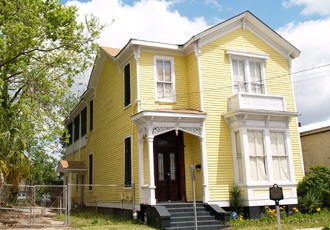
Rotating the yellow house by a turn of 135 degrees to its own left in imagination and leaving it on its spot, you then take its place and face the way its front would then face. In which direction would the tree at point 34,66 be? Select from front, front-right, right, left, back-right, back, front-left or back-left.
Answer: left

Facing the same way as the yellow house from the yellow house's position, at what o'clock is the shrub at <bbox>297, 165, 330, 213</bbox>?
The shrub is roughly at 10 o'clock from the yellow house.

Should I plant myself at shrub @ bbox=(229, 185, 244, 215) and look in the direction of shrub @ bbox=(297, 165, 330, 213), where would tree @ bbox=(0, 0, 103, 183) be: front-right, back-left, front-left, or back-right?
back-left

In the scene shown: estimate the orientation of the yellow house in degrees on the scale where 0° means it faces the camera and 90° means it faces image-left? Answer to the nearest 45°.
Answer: approximately 315°
